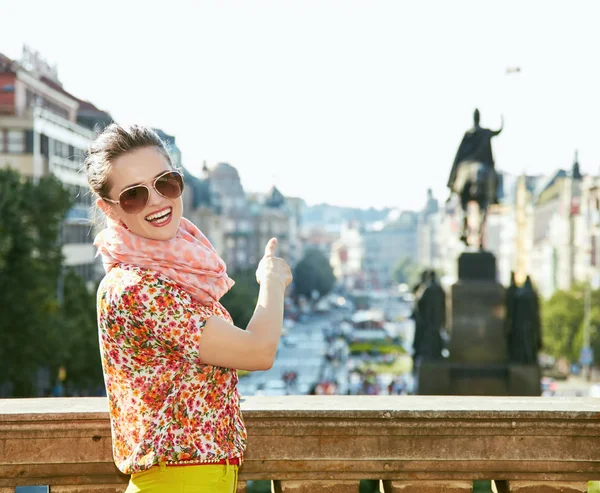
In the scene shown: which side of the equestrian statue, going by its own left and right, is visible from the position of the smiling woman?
back

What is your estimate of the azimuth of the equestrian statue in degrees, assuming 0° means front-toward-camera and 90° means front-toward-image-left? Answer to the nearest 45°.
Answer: approximately 180°

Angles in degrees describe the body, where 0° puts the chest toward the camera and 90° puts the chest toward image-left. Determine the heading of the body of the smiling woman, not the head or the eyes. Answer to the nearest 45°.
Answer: approximately 225°

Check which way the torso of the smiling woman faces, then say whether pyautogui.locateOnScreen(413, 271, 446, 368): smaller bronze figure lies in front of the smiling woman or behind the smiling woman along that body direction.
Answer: in front

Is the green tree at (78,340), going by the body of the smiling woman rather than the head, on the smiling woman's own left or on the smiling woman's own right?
on the smiling woman's own left

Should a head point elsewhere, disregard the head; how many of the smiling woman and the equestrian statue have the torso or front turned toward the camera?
0

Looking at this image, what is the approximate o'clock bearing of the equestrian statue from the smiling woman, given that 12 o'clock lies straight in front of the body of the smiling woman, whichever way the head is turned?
The equestrian statue is roughly at 11 o'clock from the smiling woman.

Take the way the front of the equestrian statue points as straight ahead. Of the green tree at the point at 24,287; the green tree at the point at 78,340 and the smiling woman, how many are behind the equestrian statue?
1

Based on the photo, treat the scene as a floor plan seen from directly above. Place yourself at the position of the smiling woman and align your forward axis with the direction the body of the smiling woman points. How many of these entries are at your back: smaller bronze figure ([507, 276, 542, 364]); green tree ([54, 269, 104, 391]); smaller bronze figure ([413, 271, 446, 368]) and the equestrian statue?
0

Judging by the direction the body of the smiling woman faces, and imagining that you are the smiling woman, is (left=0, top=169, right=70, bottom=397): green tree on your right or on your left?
on your left

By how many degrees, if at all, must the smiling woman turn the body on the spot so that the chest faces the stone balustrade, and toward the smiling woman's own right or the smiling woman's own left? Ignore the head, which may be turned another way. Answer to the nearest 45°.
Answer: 0° — they already face it

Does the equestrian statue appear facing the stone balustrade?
no
